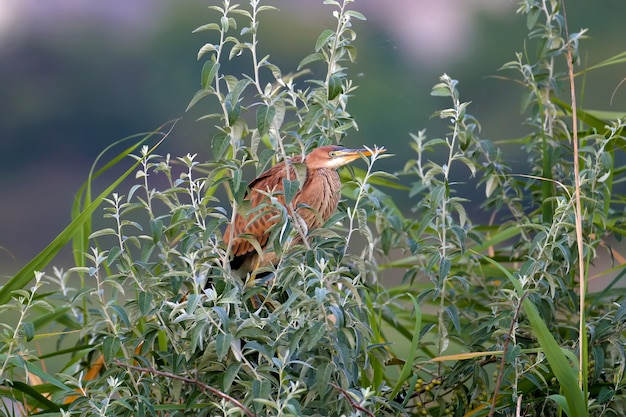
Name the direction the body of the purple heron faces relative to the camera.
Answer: to the viewer's right

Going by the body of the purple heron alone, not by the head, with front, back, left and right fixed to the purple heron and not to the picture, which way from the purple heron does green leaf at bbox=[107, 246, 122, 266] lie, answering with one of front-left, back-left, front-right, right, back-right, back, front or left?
back-right
